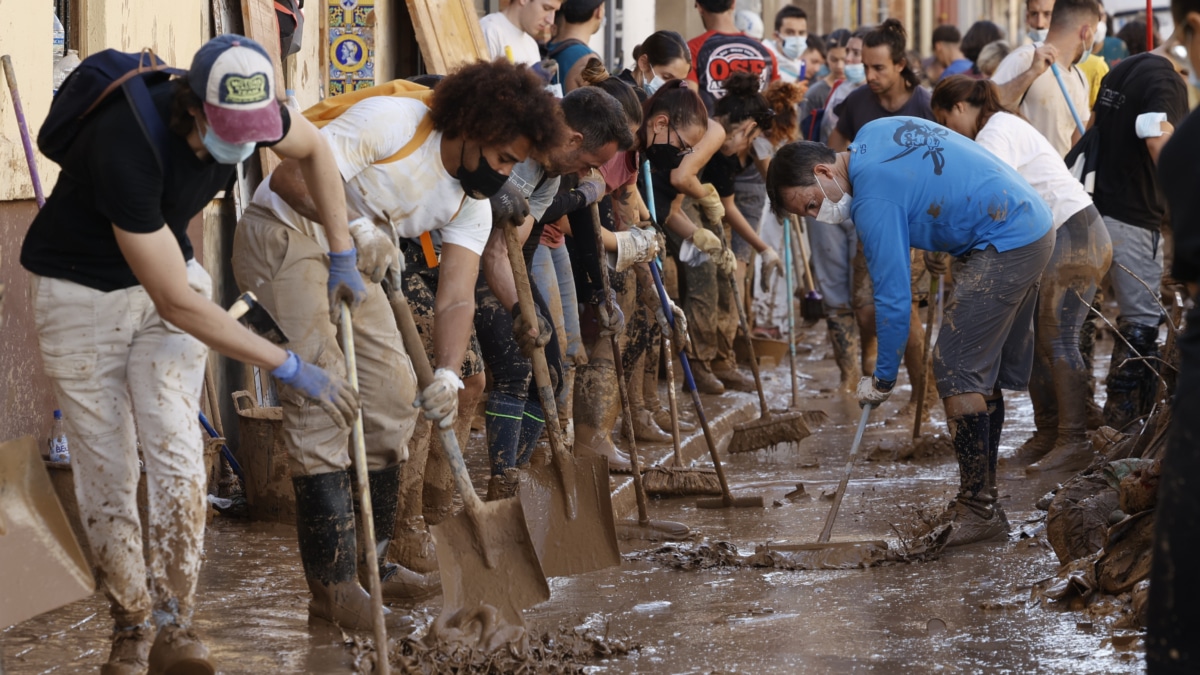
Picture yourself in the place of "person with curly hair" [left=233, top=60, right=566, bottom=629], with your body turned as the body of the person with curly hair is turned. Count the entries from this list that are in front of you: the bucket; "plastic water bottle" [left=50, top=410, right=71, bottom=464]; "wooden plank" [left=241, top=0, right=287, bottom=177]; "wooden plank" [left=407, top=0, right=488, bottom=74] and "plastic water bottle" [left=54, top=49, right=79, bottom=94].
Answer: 0

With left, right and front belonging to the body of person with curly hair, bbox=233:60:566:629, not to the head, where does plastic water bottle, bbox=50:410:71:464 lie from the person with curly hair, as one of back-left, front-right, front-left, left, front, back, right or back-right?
back

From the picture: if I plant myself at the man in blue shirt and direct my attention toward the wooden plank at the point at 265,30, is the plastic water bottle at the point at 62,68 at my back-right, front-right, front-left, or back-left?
front-left

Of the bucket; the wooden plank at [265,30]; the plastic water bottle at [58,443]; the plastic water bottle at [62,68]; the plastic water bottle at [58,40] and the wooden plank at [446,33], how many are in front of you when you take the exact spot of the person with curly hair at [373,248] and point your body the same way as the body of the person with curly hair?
0

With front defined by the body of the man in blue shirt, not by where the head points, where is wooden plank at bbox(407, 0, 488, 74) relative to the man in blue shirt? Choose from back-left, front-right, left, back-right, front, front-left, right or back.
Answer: front-right

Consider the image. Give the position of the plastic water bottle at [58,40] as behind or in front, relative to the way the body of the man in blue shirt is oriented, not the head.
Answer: in front

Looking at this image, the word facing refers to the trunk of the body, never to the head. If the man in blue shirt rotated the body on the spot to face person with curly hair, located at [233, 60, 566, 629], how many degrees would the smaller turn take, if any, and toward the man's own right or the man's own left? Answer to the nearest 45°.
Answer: approximately 45° to the man's own left

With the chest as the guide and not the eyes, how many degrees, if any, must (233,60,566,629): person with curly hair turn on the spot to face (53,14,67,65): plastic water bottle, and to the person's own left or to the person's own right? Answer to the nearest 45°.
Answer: approximately 180°

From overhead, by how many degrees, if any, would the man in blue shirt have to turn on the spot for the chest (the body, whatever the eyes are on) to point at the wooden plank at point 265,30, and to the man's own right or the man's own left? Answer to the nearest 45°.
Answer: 0° — they already face it

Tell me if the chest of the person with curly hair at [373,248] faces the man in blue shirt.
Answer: no

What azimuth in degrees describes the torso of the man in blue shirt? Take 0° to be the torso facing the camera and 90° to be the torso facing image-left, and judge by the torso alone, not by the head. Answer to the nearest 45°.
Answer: approximately 90°

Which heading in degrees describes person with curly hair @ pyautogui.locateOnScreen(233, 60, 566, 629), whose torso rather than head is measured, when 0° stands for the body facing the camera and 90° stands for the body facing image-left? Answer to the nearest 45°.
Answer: approximately 315°

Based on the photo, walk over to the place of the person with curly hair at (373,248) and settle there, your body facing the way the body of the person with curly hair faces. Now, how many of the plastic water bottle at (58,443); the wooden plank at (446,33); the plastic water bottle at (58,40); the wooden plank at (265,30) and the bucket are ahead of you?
0

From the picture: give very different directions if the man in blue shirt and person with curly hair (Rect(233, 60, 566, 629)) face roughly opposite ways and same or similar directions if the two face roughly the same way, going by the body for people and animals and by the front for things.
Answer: very different directions

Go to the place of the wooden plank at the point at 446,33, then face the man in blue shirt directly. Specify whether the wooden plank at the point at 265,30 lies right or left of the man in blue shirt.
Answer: right

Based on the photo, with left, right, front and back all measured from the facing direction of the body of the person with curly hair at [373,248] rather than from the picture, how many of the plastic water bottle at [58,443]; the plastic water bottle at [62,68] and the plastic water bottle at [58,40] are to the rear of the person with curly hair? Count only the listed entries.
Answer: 3

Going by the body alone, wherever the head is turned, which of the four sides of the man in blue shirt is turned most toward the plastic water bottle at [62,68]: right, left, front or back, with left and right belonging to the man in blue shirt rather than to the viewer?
front

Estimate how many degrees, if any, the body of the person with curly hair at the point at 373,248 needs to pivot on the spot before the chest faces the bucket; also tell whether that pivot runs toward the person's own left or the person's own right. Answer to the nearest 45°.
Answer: approximately 135° to the person's own left

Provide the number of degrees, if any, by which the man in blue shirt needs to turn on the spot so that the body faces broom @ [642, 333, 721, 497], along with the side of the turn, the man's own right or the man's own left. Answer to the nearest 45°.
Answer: approximately 45° to the man's own right

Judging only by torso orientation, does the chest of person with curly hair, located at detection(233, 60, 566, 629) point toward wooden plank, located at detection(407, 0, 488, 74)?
no
